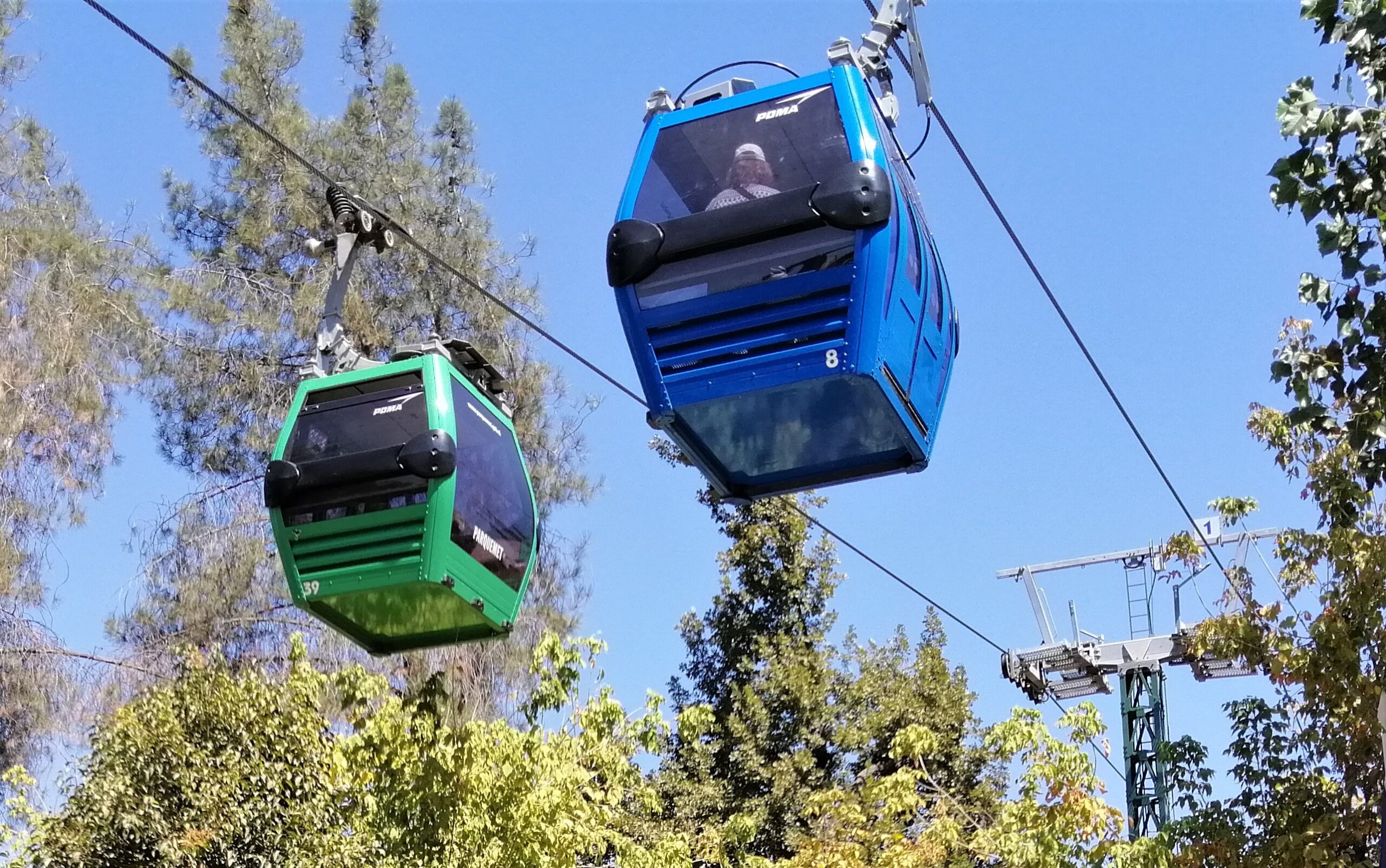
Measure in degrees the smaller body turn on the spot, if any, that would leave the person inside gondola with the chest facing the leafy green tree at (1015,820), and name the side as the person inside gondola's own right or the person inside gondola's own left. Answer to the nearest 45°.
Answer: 0° — they already face it
